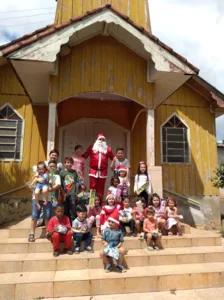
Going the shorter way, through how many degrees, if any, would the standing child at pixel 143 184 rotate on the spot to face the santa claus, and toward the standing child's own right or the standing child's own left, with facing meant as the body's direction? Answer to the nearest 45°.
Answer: approximately 90° to the standing child's own right

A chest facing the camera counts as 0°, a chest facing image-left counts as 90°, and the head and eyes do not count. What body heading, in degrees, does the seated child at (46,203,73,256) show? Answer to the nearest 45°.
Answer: approximately 0°

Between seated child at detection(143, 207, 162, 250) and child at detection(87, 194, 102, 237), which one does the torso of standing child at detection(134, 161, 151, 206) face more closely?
the seated child

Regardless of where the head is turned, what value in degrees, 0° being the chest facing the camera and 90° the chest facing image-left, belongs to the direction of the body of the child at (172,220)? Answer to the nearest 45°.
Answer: approximately 0°
